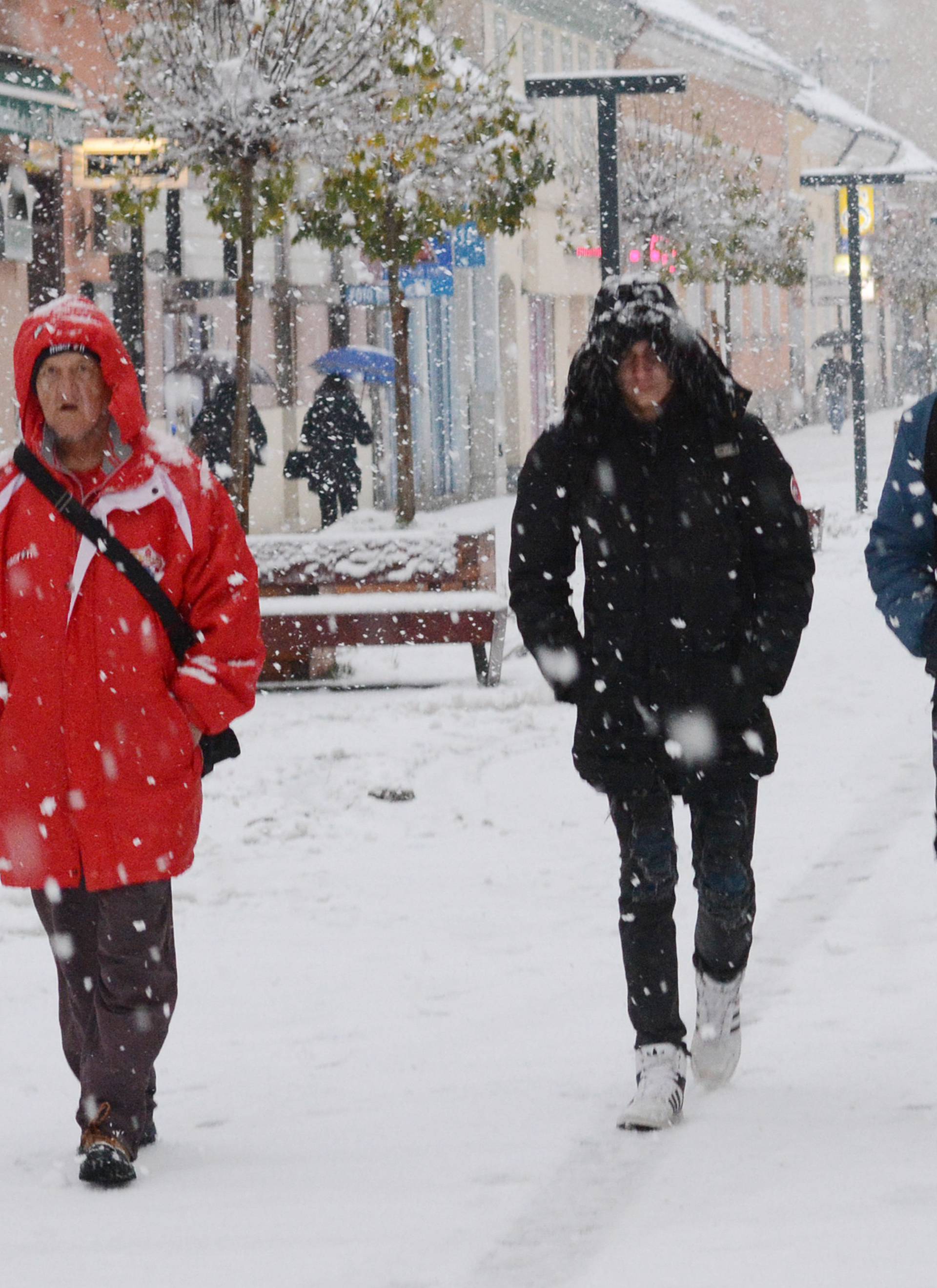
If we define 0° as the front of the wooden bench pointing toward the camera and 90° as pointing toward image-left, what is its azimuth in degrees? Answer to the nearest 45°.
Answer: approximately 0°

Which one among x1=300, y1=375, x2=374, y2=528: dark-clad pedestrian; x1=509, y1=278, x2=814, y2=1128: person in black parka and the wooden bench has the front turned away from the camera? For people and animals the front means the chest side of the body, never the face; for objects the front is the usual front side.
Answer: the dark-clad pedestrian

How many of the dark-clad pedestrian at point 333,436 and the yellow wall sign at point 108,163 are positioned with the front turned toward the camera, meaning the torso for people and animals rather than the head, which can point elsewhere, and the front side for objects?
1

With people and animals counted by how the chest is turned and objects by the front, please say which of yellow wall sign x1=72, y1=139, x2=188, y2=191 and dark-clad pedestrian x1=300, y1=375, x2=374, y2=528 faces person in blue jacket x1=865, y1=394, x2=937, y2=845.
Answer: the yellow wall sign

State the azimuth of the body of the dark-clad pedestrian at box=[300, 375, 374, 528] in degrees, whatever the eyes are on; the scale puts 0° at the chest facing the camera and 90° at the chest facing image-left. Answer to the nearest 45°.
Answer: approximately 180°

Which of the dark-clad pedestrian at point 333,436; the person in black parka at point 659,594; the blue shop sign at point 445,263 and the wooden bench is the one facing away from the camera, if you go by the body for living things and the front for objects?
the dark-clad pedestrian

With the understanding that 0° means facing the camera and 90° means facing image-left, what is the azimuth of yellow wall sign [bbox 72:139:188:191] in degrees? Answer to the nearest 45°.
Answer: approximately 0°
